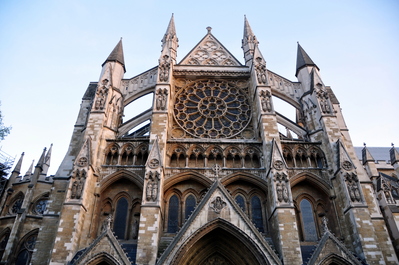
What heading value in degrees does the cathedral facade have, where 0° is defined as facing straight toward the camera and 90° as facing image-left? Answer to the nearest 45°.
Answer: approximately 0°
